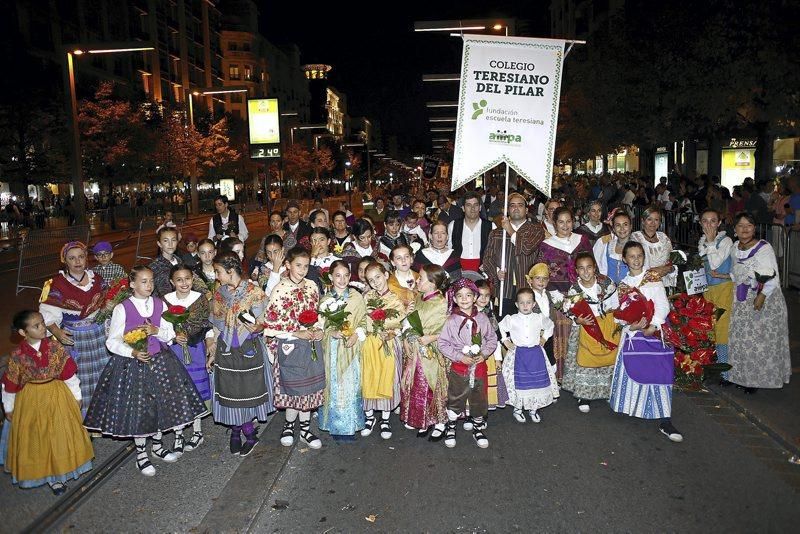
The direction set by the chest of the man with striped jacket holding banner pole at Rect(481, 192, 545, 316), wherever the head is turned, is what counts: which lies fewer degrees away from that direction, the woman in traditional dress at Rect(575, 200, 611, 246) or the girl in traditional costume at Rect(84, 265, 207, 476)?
the girl in traditional costume

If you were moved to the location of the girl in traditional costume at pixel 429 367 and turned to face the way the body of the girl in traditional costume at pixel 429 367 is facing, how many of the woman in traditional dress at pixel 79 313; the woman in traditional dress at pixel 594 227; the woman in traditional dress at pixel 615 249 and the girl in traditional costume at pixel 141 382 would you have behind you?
2

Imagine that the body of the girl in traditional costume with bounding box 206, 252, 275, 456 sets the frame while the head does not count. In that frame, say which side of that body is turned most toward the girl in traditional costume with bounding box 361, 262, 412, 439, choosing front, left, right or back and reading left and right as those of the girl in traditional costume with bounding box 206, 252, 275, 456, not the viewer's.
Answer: left

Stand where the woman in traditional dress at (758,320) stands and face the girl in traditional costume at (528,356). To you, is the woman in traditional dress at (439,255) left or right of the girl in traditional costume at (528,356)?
right
